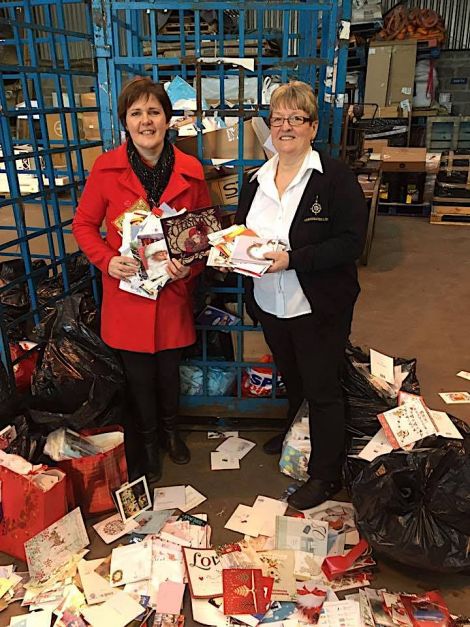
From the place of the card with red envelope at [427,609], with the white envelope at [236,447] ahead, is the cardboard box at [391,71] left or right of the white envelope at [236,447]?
right

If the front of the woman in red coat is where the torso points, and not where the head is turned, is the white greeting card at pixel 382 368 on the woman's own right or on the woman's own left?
on the woman's own left

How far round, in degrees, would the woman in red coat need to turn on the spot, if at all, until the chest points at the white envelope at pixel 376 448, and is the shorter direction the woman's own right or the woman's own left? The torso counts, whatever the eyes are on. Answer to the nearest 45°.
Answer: approximately 45° to the woman's own left

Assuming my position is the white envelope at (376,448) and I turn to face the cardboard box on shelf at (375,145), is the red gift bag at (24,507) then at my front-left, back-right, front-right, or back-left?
back-left

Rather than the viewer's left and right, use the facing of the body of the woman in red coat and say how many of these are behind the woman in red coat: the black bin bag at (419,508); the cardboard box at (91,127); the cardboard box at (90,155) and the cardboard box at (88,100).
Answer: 3

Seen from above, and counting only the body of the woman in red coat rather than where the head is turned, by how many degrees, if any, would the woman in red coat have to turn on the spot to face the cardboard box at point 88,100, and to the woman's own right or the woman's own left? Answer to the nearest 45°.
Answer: approximately 180°

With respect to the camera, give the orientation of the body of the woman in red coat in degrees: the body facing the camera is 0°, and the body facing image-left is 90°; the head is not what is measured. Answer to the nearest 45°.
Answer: approximately 0°

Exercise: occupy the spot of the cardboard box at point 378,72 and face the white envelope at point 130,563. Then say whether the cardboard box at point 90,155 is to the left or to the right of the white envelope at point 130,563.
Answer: right
